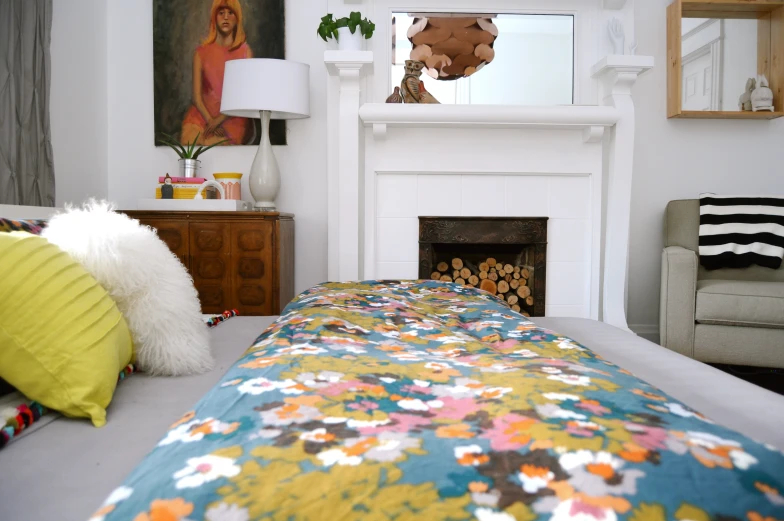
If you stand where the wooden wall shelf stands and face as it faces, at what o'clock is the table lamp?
The table lamp is roughly at 2 o'clock from the wooden wall shelf.

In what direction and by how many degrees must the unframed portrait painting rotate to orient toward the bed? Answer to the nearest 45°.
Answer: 0° — it already faces it

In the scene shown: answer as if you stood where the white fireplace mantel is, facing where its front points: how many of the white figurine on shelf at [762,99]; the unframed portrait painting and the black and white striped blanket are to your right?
1

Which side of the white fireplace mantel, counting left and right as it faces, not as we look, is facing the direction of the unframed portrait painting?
right

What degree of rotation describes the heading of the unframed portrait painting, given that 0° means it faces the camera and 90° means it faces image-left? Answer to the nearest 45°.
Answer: approximately 0°

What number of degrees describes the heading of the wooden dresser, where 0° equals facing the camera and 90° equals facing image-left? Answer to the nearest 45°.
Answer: approximately 0°

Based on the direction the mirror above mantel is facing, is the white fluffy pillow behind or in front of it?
in front

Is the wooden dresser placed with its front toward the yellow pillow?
yes

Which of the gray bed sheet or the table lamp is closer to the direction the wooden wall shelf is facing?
the gray bed sheet
